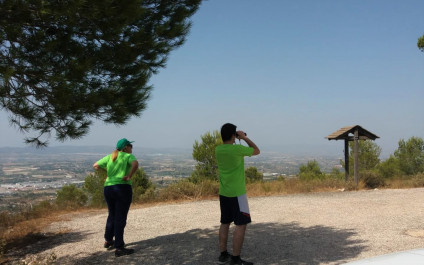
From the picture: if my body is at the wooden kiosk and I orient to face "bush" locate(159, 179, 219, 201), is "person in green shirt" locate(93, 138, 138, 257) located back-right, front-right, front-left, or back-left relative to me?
front-left

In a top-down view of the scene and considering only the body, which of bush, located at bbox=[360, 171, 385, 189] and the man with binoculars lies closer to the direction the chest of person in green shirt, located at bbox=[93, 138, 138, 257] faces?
the bush

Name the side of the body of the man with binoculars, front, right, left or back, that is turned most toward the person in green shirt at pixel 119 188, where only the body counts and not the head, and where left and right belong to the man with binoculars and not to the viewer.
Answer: left

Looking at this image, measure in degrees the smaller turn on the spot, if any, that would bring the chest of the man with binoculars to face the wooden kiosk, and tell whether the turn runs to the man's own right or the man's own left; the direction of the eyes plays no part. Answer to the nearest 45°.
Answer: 0° — they already face it

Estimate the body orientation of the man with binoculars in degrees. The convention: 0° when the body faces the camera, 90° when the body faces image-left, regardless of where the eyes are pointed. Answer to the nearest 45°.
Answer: approximately 225°

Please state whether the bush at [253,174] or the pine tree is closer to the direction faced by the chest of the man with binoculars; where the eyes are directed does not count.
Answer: the bush

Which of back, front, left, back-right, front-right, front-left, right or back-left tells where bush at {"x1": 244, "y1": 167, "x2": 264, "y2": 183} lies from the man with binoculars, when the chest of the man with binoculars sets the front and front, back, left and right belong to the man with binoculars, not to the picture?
front-left

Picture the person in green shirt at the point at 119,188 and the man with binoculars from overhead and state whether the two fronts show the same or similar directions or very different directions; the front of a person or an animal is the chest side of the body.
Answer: same or similar directions

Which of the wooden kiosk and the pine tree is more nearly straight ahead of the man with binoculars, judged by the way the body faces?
the wooden kiosk

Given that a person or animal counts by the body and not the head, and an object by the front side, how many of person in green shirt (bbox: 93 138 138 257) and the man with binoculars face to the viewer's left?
0

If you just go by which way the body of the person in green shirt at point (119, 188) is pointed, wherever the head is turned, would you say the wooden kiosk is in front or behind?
in front

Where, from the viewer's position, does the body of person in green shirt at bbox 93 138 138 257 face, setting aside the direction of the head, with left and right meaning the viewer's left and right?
facing away from the viewer and to the right of the viewer
